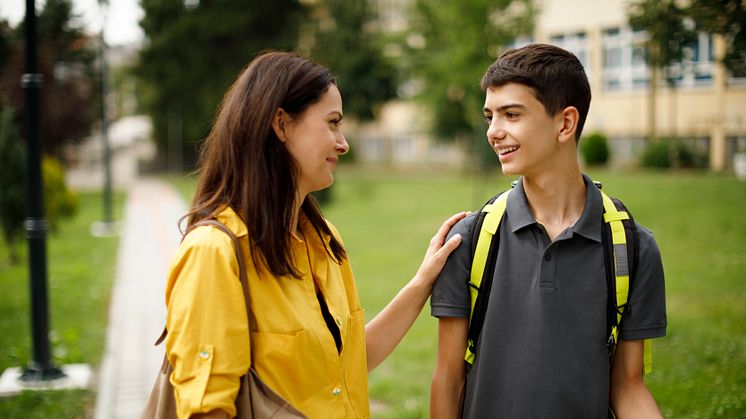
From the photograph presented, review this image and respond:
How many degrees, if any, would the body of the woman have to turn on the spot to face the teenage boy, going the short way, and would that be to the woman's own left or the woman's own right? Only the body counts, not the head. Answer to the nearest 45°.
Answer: approximately 45° to the woman's own left

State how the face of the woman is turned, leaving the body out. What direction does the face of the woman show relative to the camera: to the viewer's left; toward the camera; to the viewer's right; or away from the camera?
to the viewer's right

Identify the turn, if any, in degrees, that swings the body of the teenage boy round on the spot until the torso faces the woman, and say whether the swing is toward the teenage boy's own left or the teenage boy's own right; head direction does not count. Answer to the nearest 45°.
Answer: approximately 45° to the teenage boy's own right

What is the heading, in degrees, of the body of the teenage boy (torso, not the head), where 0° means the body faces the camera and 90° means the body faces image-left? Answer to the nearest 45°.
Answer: approximately 0°

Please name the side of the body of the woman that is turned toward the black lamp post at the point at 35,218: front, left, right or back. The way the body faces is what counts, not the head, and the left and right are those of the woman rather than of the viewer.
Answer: back

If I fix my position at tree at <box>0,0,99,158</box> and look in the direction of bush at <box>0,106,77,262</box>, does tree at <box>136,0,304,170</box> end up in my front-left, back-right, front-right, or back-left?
back-left

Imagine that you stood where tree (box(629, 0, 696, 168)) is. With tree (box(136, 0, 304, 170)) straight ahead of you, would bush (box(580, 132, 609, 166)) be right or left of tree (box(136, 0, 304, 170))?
right

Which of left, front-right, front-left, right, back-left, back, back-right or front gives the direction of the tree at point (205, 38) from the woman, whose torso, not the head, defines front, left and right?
back-left

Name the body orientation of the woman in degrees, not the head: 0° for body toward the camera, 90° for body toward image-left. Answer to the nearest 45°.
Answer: approximately 315°

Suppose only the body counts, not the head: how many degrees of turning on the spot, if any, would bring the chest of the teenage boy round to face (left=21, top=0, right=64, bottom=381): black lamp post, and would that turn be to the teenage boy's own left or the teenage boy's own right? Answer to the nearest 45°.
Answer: approximately 135° to the teenage boy's own right

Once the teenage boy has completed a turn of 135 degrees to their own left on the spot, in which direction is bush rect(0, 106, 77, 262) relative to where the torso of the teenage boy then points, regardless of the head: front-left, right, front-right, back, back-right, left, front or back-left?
left
